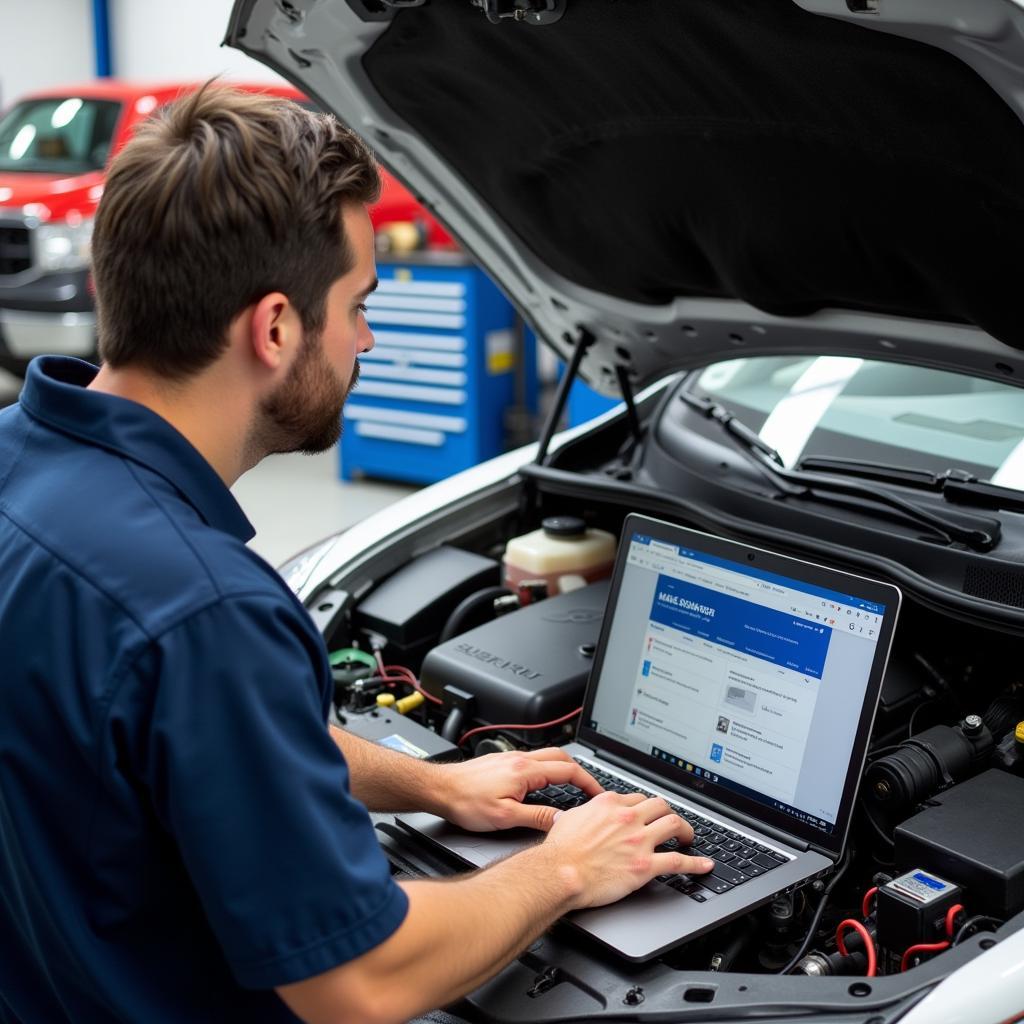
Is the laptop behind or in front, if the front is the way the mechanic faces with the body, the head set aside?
in front

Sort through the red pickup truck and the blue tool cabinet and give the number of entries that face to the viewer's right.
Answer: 0

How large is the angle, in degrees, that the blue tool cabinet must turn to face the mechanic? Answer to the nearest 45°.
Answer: approximately 45° to its left

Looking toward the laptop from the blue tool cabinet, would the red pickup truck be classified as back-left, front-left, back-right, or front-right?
back-right

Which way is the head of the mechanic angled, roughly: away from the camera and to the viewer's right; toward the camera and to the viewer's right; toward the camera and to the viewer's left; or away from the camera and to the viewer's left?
away from the camera and to the viewer's right

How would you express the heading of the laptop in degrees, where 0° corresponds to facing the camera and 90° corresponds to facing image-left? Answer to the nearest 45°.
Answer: approximately 45°

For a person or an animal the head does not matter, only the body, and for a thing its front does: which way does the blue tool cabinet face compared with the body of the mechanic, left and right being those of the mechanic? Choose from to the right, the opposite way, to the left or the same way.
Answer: the opposite way

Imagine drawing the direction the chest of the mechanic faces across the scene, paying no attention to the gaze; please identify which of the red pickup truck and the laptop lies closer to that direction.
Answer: the laptop

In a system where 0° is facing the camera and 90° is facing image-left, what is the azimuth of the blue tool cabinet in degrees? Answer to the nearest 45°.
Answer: approximately 45°

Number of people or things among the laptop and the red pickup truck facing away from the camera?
0

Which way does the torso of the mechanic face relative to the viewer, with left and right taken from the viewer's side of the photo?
facing away from the viewer and to the right of the viewer

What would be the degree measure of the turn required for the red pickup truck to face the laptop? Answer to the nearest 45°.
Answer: approximately 45° to its left

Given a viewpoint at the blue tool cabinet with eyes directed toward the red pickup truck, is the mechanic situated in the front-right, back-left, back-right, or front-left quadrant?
back-left

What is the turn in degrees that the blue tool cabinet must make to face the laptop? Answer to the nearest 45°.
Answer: approximately 45° to its left
